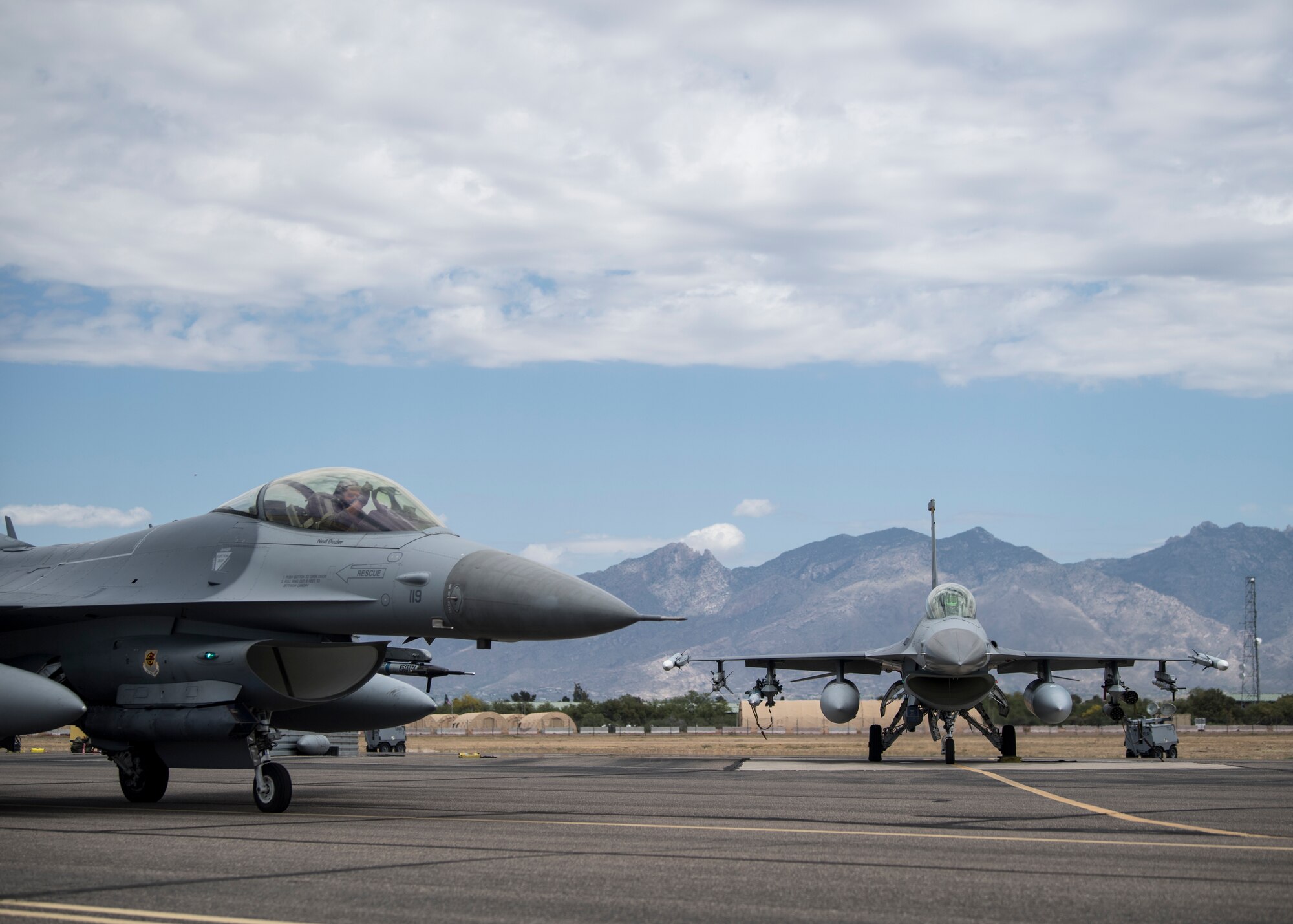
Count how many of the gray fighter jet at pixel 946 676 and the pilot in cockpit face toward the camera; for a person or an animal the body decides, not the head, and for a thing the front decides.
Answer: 1

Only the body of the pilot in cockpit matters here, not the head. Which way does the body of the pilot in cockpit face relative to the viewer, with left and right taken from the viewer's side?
facing to the right of the viewer

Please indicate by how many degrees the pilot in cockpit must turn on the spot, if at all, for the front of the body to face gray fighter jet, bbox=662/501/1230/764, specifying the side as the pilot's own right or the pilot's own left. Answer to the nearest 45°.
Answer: approximately 45° to the pilot's own left

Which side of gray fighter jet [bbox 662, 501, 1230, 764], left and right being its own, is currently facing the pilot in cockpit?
front

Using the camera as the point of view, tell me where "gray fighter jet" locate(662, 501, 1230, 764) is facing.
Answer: facing the viewer
